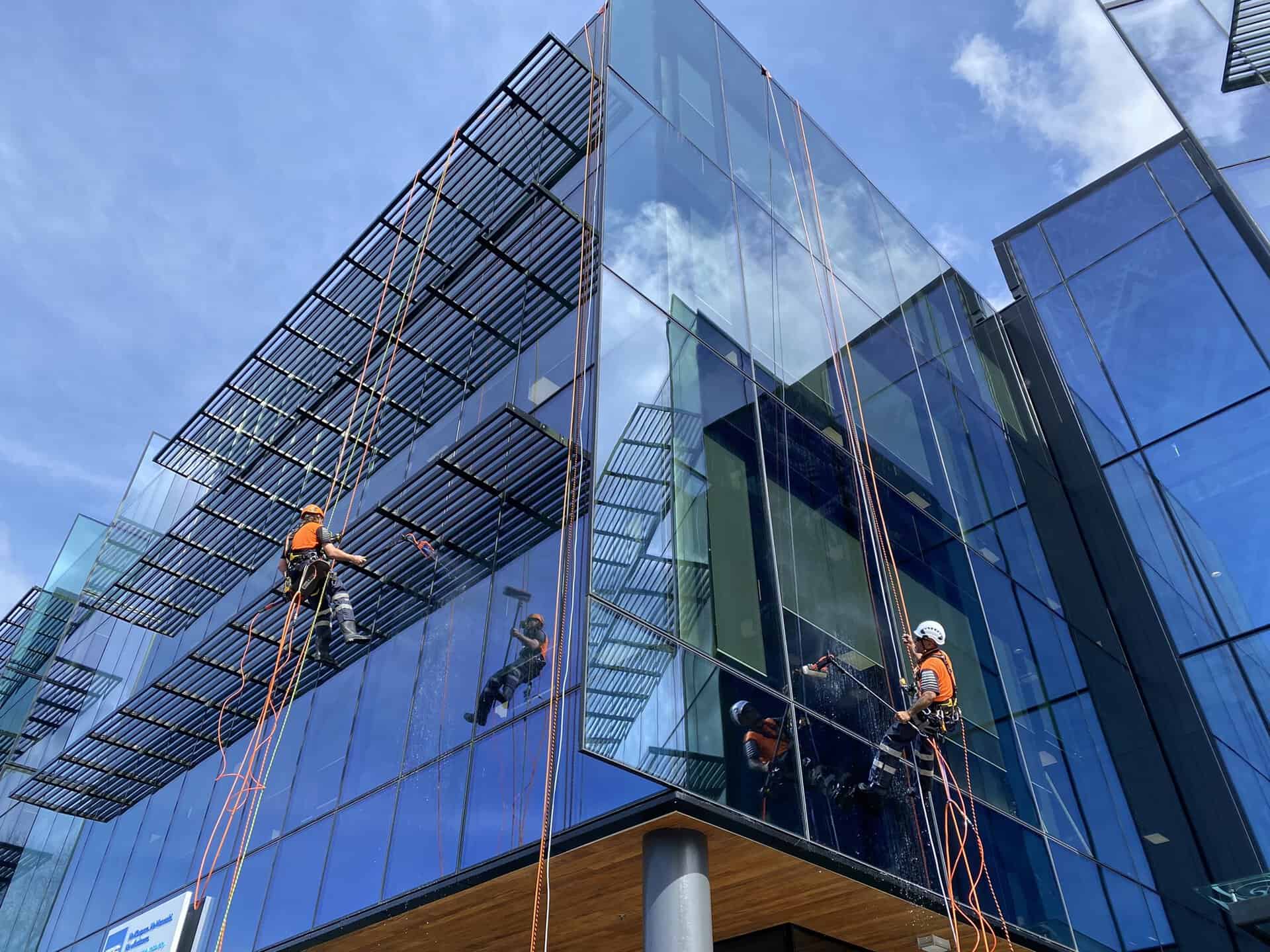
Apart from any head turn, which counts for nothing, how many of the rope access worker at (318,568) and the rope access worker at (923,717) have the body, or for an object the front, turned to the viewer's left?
1

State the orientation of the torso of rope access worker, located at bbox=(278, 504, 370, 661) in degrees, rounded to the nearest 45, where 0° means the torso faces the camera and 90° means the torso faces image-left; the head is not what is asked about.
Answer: approximately 225°

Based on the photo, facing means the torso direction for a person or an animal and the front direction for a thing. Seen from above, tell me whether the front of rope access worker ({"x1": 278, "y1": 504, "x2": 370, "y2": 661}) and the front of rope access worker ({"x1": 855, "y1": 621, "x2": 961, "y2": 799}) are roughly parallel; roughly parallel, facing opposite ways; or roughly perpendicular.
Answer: roughly perpendicular

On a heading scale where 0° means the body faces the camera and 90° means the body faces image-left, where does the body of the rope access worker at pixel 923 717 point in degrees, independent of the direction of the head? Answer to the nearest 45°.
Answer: approximately 90°

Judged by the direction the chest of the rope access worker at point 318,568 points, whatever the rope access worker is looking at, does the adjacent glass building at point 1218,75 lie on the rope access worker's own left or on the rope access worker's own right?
on the rope access worker's own right

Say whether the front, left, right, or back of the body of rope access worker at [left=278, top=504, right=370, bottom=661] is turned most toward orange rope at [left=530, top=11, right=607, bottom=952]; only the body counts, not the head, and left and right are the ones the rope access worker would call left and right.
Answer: right

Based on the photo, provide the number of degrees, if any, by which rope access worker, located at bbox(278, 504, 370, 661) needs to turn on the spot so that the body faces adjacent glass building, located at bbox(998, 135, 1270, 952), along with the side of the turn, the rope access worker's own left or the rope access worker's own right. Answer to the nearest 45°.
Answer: approximately 45° to the rope access worker's own right

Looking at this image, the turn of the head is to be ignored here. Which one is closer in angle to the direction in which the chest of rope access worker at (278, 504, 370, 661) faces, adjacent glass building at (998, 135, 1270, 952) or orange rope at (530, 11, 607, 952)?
the adjacent glass building

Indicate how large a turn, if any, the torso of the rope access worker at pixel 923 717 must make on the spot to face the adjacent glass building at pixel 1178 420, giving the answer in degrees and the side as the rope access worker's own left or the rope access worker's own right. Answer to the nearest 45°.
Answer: approximately 135° to the rope access worker's own right

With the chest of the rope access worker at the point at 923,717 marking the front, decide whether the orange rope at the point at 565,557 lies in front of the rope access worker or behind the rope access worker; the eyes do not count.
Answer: in front
